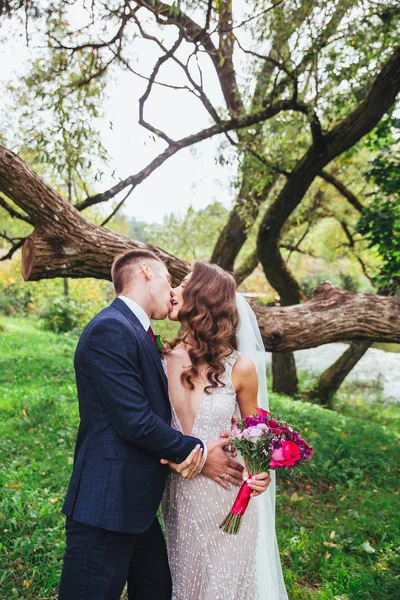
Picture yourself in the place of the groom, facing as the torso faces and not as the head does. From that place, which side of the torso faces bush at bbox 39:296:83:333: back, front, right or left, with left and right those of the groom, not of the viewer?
left

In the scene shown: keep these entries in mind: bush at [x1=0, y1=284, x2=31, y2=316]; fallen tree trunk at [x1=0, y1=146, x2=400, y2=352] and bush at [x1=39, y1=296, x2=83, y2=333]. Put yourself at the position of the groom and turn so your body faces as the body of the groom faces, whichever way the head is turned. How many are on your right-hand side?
0

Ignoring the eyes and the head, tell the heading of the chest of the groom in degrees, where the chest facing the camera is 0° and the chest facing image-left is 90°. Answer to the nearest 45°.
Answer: approximately 270°

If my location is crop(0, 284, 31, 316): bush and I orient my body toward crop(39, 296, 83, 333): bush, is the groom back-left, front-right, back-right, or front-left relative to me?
front-right

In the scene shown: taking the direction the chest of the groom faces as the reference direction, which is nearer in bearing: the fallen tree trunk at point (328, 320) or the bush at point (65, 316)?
the fallen tree trunk

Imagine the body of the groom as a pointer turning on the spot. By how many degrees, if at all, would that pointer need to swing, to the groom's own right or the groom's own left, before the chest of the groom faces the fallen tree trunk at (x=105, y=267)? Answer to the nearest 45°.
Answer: approximately 90° to the groom's own left

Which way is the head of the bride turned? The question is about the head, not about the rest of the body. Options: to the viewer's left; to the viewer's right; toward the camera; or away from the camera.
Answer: to the viewer's left

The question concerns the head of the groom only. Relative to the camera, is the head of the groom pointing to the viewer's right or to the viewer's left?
to the viewer's right
